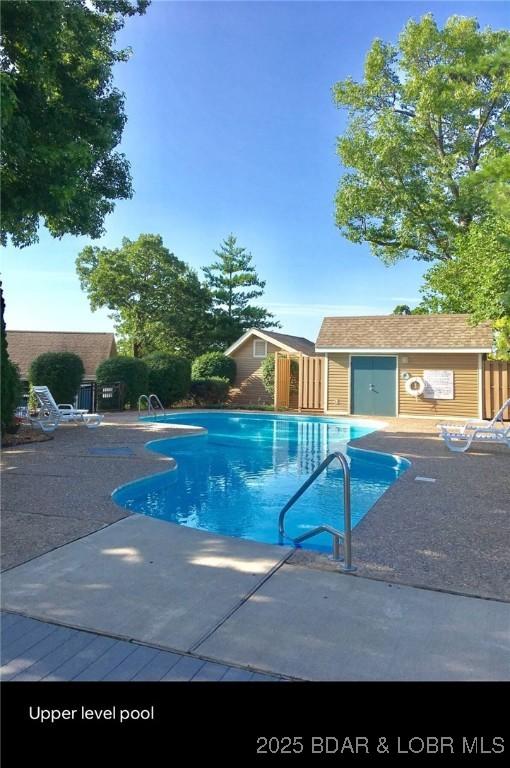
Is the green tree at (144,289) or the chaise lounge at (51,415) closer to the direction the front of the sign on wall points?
the chaise lounge

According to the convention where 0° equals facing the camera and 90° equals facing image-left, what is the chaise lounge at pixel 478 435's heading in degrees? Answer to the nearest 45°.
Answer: approximately 90°

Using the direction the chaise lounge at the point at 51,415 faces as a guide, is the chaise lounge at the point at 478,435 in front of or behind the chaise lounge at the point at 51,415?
in front

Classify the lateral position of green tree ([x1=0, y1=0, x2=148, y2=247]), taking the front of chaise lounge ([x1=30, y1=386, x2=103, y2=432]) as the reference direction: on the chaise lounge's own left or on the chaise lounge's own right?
on the chaise lounge's own right

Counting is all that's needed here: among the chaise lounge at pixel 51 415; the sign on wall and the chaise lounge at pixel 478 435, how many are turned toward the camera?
1

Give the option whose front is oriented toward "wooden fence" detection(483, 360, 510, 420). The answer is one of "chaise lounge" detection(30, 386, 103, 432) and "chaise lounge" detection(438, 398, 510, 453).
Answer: "chaise lounge" detection(30, 386, 103, 432)

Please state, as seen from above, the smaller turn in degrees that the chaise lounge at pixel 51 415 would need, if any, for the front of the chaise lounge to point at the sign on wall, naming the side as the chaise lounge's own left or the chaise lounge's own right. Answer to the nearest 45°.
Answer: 0° — it already faces it

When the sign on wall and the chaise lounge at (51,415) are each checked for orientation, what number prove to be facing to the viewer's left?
0

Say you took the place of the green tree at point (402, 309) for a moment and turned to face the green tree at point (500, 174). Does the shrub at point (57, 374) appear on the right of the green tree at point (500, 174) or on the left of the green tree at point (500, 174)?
right

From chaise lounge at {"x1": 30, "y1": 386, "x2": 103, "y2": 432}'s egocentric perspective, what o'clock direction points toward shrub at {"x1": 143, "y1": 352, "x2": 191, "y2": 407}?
The shrub is roughly at 10 o'clock from the chaise lounge.

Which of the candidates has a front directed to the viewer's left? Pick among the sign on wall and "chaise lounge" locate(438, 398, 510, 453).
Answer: the chaise lounge

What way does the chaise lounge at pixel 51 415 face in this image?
to the viewer's right

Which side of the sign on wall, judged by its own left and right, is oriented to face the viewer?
front

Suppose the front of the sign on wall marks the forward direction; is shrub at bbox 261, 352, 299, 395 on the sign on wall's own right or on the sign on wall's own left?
on the sign on wall's own right

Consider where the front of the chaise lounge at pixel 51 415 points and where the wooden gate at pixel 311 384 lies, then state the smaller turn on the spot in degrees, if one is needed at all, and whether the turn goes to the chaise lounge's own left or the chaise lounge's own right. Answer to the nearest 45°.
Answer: approximately 45° to the chaise lounge's own left

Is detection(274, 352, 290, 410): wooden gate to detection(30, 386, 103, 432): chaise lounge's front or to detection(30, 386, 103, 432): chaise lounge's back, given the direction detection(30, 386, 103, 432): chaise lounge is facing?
to the front

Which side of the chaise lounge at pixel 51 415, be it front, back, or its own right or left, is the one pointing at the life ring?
front

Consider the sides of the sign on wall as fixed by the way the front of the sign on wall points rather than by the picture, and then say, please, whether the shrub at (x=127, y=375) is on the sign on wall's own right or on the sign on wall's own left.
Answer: on the sign on wall's own right

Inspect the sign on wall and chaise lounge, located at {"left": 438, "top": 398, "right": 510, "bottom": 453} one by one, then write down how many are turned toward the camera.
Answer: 1
